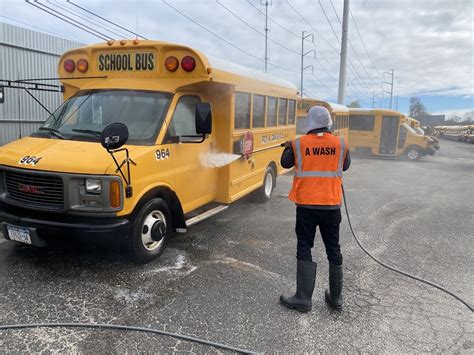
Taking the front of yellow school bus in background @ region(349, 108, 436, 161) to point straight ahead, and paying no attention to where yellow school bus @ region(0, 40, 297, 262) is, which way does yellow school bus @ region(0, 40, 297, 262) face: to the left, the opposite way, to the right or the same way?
to the right

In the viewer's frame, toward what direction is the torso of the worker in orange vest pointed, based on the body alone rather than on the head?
away from the camera

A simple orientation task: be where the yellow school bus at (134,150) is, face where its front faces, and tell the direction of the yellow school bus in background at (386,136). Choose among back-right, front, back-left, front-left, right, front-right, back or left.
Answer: back

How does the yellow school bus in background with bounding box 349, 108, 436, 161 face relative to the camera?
to the viewer's right

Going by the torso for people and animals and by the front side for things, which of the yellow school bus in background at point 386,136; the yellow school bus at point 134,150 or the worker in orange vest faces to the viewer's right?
the yellow school bus in background

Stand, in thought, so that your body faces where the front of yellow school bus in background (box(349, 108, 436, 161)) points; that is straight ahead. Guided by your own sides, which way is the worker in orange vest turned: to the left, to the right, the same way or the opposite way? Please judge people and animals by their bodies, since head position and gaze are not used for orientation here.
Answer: to the left

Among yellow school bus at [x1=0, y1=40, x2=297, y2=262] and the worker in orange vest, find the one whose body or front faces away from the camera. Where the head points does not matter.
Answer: the worker in orange vest

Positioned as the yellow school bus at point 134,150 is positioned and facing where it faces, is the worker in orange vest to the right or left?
on its left

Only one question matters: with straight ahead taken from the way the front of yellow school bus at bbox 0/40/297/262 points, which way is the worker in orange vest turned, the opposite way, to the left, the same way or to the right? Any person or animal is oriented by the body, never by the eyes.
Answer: the opposite way

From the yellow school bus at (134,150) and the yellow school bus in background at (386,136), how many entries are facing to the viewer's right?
1

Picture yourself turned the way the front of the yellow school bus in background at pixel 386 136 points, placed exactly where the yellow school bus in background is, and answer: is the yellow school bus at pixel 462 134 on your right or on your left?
on your left

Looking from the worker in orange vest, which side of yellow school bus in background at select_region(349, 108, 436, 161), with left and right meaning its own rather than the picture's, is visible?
right

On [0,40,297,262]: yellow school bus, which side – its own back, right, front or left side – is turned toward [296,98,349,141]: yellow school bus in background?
back

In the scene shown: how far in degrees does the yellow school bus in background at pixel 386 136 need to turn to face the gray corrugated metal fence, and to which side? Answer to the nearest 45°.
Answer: approximately 135° to its right
